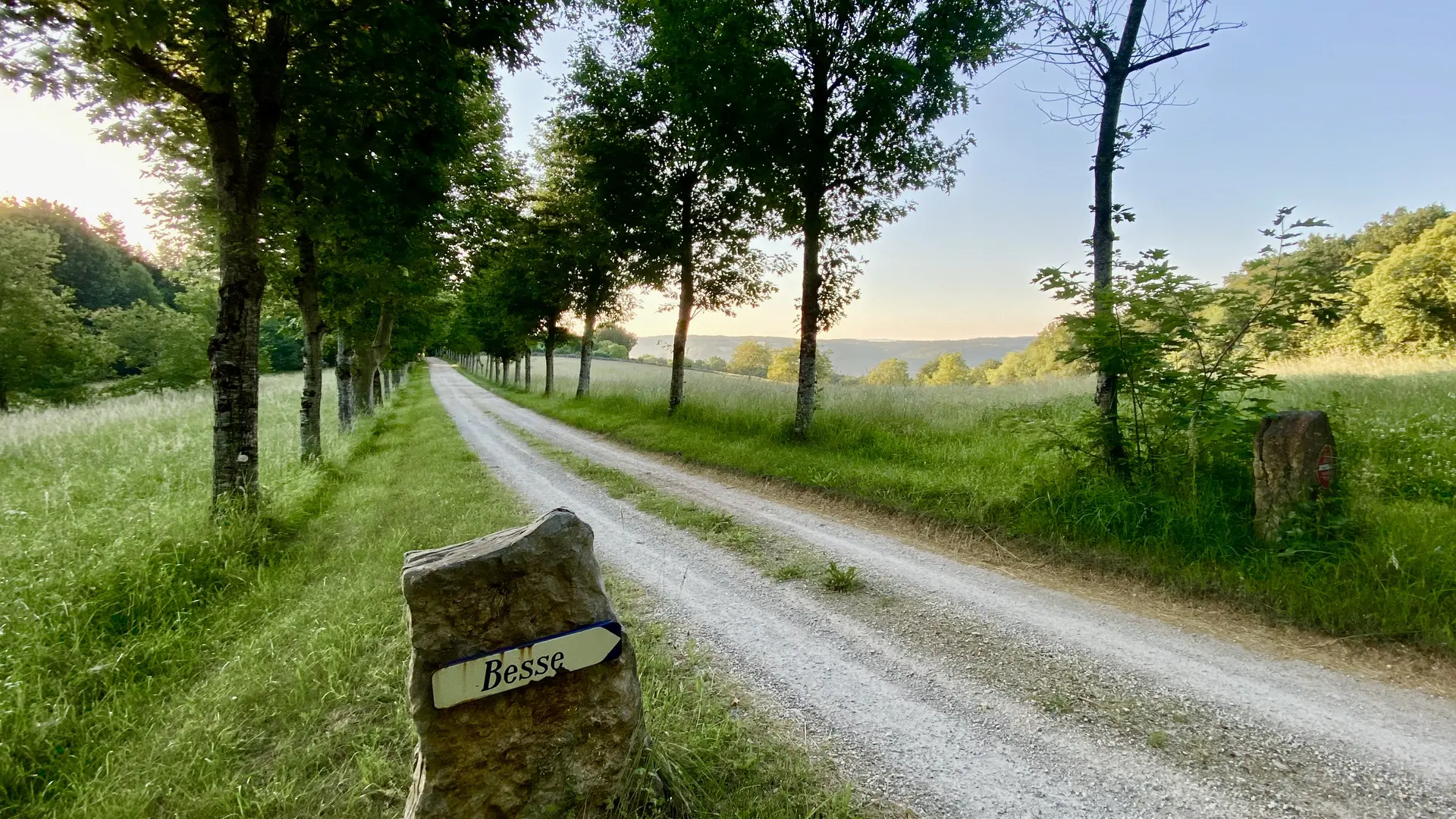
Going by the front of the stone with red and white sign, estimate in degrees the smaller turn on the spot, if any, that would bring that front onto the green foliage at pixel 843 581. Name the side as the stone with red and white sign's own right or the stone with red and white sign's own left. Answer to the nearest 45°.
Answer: approximately 90° to the stone with red and white sign's own right

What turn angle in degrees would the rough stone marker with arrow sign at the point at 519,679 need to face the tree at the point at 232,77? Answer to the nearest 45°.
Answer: approximately 135° to its right

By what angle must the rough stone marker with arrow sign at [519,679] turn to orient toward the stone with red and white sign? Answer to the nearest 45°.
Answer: approximately 90° to its left

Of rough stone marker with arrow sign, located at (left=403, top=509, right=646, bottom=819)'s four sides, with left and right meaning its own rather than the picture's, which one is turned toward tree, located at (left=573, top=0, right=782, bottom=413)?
back

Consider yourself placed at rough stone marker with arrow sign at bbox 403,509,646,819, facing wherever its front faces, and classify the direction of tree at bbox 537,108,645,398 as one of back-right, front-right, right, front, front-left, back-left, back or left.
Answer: back

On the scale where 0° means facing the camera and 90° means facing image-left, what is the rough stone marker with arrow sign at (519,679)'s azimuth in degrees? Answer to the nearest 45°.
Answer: approximately 0°

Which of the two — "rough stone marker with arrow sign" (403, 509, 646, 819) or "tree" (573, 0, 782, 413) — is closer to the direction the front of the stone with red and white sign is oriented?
the rough stone marker with arrow sign
